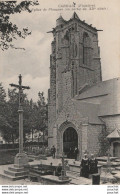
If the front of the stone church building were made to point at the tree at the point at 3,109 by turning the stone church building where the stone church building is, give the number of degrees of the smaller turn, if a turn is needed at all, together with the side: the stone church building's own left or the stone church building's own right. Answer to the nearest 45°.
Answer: approximately 45° to the stone church building's own right

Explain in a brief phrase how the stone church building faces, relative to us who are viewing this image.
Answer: facing the viewer and to the left of the viewer
